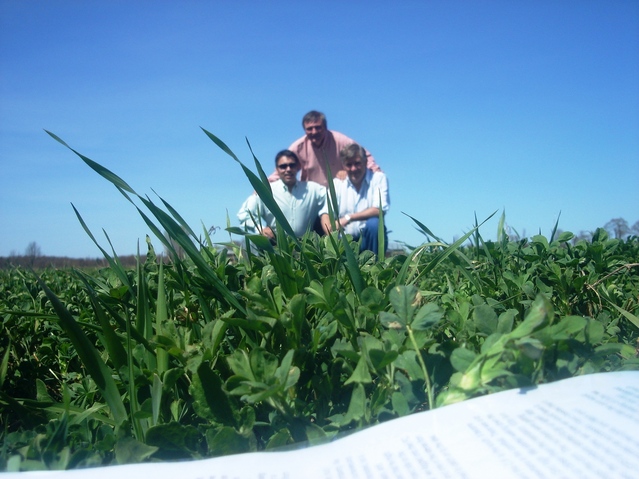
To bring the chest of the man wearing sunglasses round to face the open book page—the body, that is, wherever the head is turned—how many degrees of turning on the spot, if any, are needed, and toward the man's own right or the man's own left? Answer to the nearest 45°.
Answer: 0° — they already face it

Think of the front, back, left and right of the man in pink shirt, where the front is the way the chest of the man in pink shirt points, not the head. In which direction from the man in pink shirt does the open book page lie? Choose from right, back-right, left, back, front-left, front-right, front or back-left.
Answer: front

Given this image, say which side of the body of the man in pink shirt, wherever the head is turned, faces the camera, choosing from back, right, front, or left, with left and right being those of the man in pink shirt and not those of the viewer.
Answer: front

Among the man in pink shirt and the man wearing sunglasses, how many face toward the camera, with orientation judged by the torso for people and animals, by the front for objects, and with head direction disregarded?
2

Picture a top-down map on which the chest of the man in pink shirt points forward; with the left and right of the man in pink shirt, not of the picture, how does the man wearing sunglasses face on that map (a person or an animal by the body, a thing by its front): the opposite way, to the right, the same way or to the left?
the same way

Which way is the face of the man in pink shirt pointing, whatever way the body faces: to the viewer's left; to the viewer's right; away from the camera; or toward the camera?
toward the camera

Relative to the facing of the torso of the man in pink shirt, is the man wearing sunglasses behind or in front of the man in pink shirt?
in front

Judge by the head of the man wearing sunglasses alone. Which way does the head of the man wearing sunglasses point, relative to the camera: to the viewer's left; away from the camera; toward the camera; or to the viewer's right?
toward the camera

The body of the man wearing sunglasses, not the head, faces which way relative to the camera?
toward the camera

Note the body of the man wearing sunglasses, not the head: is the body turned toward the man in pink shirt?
no

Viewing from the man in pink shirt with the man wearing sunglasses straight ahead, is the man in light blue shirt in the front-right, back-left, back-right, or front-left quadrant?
front-left

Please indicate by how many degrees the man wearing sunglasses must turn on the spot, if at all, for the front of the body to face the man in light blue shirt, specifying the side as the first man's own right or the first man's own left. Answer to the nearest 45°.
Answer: approximately 135° to the first man's own left

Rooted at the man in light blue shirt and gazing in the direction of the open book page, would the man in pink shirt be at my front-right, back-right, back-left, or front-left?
back-right

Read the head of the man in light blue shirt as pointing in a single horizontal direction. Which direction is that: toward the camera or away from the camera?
toward the camera

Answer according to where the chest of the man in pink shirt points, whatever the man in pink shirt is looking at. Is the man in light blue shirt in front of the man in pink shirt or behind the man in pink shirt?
in front
